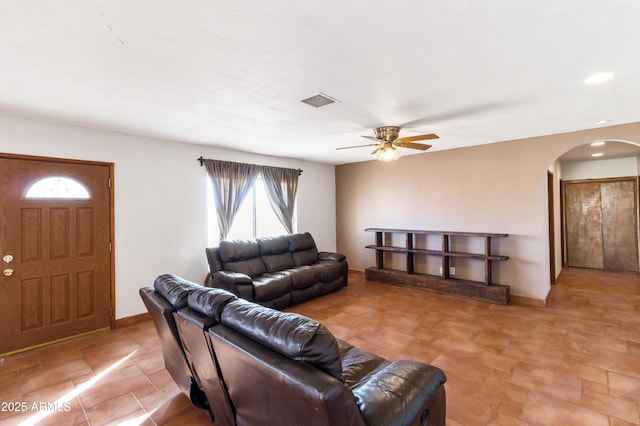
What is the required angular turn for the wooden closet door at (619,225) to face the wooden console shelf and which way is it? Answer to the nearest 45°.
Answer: approximately 45° to its right

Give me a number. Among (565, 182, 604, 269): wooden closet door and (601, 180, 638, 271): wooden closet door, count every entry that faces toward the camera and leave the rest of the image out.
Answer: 2

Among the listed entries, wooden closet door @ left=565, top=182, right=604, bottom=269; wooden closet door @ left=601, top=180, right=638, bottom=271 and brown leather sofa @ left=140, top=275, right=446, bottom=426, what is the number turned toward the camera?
2

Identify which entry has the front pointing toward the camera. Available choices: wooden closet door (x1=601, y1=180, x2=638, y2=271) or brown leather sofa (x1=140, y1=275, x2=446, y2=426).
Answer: the wooden closet door

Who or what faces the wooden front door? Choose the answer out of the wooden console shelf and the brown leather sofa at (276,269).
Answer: the wooden console shelf

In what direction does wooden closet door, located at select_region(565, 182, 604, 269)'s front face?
toward the camera

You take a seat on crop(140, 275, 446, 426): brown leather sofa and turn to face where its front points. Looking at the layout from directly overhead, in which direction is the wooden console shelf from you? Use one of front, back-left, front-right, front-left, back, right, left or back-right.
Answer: front

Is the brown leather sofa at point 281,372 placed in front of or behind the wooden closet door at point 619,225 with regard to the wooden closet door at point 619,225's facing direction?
in front

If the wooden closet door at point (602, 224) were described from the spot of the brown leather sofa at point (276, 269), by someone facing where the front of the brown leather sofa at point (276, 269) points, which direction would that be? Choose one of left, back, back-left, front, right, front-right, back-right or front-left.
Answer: front-left

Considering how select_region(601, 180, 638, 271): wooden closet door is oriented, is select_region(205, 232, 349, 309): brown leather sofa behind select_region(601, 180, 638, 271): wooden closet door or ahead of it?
ahead

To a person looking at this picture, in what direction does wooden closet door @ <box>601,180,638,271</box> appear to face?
facing the viewer

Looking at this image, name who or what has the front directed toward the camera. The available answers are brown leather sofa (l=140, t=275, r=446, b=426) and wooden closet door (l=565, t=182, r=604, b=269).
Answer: the wooden closet door

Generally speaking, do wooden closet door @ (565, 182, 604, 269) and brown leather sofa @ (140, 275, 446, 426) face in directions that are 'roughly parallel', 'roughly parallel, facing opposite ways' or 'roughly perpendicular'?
roughly parallel, facing opposite ways

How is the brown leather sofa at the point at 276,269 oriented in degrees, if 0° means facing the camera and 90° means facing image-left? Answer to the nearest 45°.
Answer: approximately 315°

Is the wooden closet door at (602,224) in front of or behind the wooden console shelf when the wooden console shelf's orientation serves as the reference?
behind

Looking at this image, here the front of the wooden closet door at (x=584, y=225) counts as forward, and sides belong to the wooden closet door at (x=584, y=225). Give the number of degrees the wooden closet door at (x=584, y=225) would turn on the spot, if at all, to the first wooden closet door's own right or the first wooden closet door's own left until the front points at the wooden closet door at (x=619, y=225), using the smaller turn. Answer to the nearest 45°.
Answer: approximately 90° to the first wooden closet door's own left

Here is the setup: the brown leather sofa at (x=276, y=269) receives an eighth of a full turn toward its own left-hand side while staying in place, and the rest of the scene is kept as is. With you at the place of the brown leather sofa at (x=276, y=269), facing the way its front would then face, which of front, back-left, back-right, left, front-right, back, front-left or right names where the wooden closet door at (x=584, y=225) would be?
front

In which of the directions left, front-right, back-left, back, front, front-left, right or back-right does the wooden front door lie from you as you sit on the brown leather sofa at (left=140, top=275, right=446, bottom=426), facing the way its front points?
left

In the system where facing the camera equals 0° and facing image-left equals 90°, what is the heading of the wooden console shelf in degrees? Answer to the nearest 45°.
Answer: approximately 45°

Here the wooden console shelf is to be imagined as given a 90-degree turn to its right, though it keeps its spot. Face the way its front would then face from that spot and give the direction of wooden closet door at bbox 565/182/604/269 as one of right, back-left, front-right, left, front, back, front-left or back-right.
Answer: right

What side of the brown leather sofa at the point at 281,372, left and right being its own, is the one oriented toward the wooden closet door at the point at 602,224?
front
